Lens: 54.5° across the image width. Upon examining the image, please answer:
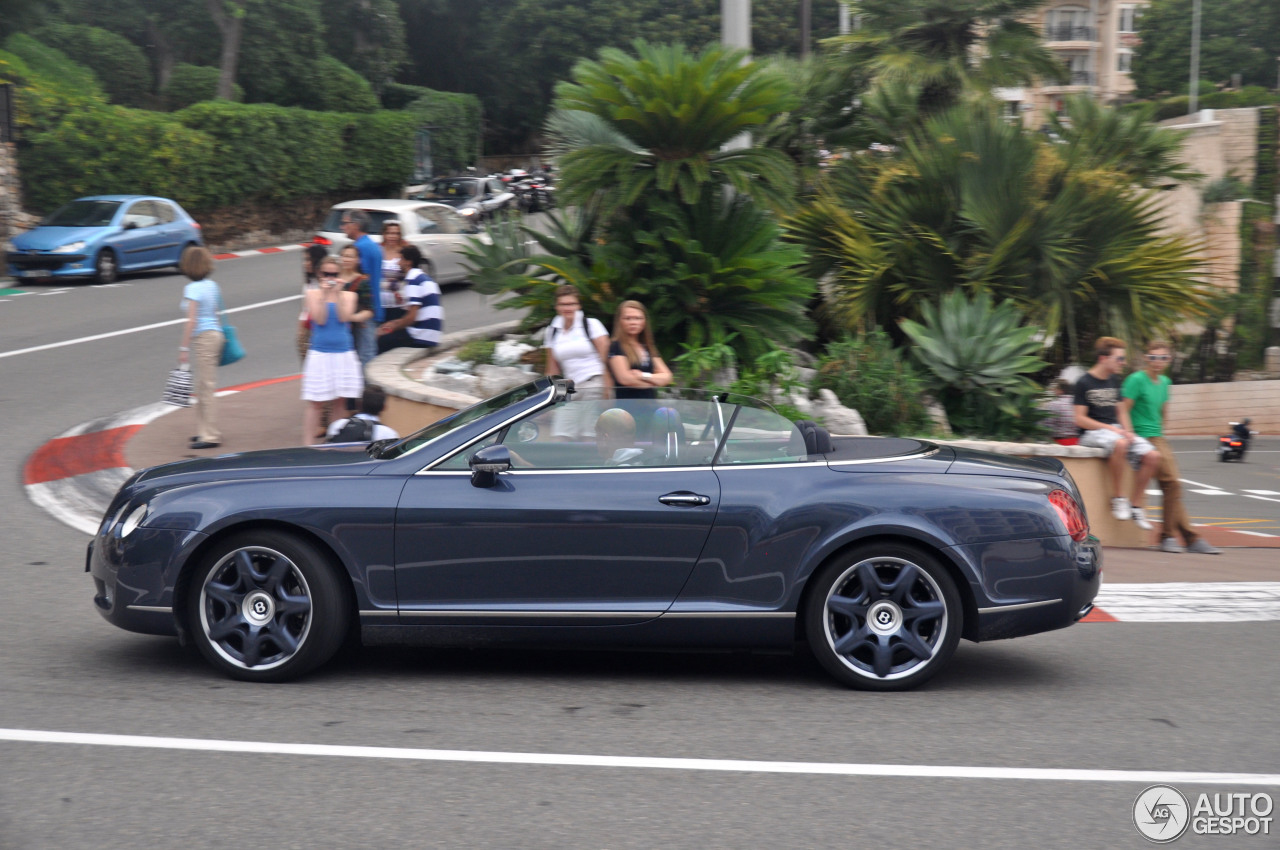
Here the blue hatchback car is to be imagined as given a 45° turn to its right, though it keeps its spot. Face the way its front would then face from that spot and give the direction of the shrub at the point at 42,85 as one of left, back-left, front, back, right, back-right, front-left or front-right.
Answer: right

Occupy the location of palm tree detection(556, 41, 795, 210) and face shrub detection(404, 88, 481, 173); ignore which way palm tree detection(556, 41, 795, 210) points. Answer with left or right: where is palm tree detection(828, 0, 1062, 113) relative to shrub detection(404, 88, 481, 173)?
right

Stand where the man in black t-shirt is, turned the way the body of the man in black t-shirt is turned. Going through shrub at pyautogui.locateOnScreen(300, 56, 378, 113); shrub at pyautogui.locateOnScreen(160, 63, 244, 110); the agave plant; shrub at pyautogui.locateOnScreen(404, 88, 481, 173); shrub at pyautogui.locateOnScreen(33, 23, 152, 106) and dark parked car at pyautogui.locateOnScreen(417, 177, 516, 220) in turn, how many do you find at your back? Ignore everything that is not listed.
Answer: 6

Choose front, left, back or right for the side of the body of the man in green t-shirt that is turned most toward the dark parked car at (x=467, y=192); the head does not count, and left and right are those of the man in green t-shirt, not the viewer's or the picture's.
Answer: back

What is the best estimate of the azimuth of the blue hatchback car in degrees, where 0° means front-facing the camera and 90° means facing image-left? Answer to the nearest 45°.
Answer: approximately 45°

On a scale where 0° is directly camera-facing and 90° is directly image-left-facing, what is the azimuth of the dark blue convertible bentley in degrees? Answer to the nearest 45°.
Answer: approximately 90°

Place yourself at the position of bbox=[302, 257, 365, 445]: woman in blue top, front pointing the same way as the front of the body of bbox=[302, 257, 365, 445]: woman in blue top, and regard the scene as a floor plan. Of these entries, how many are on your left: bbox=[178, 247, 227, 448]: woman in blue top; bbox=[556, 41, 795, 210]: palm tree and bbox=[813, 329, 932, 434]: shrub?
2

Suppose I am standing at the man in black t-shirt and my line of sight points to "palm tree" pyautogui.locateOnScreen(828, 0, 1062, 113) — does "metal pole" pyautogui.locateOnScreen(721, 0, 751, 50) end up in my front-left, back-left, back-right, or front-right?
front-left

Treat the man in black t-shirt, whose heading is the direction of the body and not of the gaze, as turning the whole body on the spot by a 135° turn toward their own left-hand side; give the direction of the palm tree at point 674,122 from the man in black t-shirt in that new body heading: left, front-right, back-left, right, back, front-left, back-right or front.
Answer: left

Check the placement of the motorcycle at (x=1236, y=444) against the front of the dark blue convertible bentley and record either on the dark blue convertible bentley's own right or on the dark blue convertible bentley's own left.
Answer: on the dark blue convertible bentley's own right

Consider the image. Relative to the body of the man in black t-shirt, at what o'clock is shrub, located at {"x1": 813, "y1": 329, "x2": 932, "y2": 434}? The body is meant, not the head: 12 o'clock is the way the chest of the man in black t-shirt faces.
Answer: The shrub is roughly at 5 o'clock from the man in black t-shirt.

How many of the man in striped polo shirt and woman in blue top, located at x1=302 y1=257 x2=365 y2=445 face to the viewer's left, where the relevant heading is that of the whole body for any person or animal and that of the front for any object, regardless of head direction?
1

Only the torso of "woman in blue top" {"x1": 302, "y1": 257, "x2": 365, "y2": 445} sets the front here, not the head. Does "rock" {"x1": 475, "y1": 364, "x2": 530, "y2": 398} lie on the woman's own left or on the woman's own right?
on the woman's own left

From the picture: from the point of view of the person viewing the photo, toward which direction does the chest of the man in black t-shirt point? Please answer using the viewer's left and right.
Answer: facing the viewer and to the right of the viewer

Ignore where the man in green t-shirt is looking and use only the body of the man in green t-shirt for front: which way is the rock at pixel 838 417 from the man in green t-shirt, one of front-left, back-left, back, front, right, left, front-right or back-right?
back-right

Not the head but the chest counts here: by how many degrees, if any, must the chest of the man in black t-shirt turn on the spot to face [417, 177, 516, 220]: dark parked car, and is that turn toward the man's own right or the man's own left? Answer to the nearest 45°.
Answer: approximately 180°

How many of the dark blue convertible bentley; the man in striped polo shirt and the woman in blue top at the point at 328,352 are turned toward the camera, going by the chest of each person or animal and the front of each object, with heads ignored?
1
